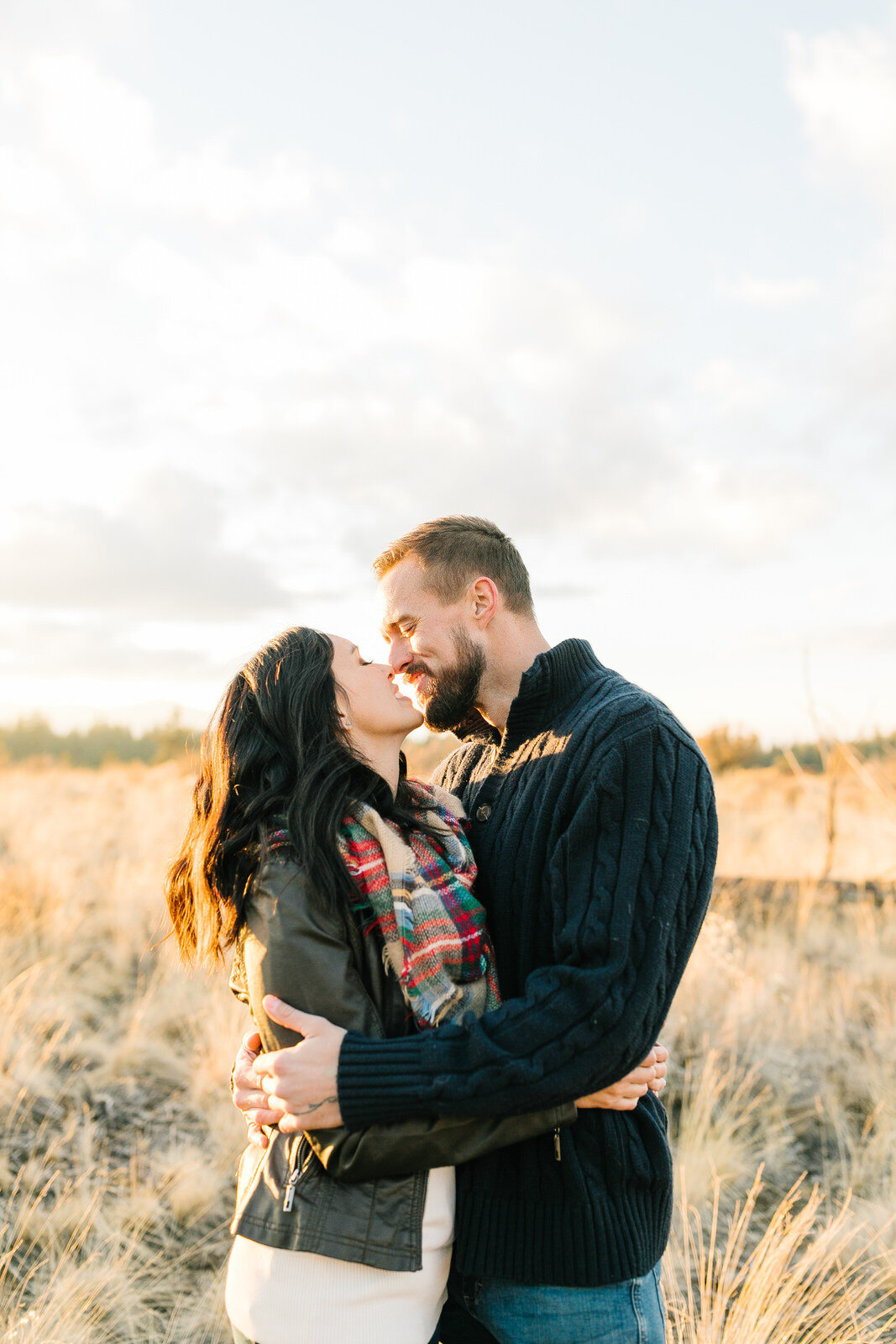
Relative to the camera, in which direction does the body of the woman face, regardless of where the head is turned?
to the viewer's right

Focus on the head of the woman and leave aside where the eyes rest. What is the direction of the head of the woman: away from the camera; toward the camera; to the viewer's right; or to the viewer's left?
to the viewer's right
